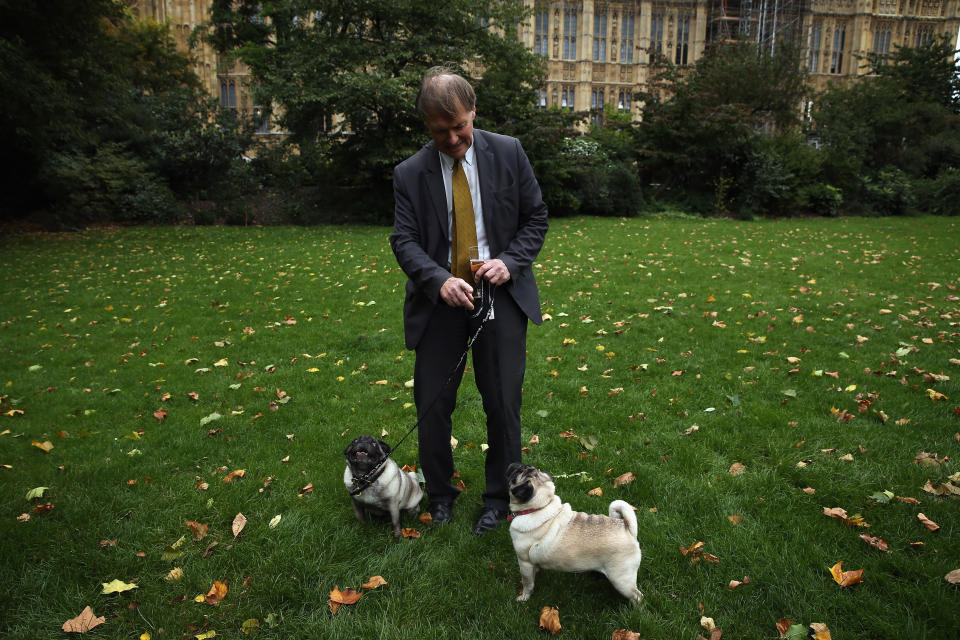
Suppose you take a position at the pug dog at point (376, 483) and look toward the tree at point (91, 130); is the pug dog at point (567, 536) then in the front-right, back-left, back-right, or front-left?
back-right

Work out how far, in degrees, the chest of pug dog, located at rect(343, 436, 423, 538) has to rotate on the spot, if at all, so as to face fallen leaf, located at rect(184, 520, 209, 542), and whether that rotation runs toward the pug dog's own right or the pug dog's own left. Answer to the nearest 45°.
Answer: approximately 45° to the pug dog's own right

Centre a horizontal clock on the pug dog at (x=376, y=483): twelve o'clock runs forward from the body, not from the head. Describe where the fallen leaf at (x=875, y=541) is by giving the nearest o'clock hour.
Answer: The fallen leaf is roughly at 8 o'clock from the pug dog.

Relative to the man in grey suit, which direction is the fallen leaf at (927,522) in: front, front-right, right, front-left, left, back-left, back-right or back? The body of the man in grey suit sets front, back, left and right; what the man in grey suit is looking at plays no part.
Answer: left

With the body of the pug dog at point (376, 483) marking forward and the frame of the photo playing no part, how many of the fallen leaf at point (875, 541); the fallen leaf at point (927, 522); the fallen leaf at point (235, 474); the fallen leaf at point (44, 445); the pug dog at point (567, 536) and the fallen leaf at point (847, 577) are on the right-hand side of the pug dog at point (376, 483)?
2

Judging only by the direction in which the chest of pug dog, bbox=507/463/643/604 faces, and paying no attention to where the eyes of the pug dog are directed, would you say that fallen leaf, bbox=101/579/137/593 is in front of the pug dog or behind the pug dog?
in front

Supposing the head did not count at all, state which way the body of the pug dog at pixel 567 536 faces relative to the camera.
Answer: to the viewer's left

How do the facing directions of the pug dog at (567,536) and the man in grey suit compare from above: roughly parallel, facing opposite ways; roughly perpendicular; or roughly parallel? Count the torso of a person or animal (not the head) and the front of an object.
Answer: roughly perpendicular

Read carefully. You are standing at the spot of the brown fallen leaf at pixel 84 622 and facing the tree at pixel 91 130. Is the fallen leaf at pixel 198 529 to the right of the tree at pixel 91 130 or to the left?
right

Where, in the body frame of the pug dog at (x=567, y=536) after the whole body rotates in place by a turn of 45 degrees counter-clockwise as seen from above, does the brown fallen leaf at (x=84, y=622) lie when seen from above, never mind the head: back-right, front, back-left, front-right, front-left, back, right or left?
front-right

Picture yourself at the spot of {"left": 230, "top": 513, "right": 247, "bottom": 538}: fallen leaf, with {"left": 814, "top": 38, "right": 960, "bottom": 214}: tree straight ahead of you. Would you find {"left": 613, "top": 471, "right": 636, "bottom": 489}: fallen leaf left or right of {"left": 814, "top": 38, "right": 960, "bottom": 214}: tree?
right

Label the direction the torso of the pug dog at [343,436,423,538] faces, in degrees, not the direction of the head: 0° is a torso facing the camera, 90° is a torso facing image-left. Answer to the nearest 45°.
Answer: approximately 45°

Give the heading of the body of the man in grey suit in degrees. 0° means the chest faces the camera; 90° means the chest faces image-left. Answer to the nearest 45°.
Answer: approximately 0°
